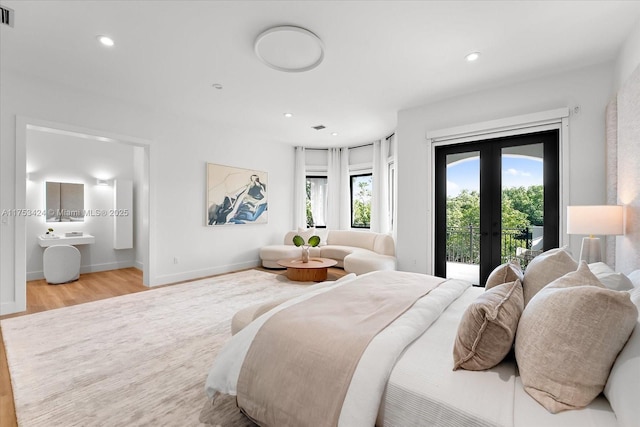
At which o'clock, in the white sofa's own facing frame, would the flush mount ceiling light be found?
The flush mount ceiling light is roughly at 11 o'clock from the white sofa.

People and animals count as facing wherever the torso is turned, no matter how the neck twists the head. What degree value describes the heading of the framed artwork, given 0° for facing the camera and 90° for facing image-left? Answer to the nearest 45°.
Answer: approximately 315°

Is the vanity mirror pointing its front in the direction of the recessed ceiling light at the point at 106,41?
yes

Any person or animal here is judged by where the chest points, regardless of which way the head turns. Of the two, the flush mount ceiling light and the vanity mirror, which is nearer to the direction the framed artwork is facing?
the flush mount ceiling light

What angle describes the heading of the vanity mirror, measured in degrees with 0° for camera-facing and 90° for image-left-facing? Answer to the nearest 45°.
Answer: approximately 0°

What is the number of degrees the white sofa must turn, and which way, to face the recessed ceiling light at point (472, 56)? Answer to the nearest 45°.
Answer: approximately 45° to its left

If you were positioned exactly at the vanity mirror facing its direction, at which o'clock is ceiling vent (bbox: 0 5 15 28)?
The ceiling vent is roughly at 12 o'clock from the vanity mirror.
